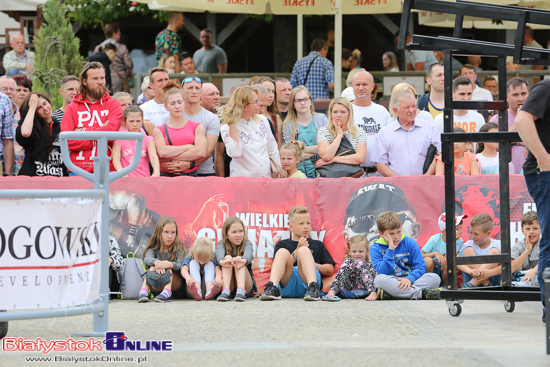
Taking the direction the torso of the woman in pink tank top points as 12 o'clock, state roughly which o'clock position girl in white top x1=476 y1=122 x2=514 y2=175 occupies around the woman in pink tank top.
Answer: The girl in white top is roughly at 9 o'clock from the woman in pink tank top.

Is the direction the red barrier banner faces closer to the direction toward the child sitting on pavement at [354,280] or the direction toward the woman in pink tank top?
the child sitting on pavement

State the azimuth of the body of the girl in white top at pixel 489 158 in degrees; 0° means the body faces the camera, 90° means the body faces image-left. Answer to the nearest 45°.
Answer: approximately 0°

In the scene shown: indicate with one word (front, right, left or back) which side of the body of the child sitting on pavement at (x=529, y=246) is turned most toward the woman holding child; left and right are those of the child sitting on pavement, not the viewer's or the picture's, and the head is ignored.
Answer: right

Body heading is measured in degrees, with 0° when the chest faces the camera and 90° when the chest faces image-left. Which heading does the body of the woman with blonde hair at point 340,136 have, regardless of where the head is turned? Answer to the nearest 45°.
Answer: approximately 0°

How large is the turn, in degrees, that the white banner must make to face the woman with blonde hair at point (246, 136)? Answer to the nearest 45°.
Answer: approximately 135° to its left
